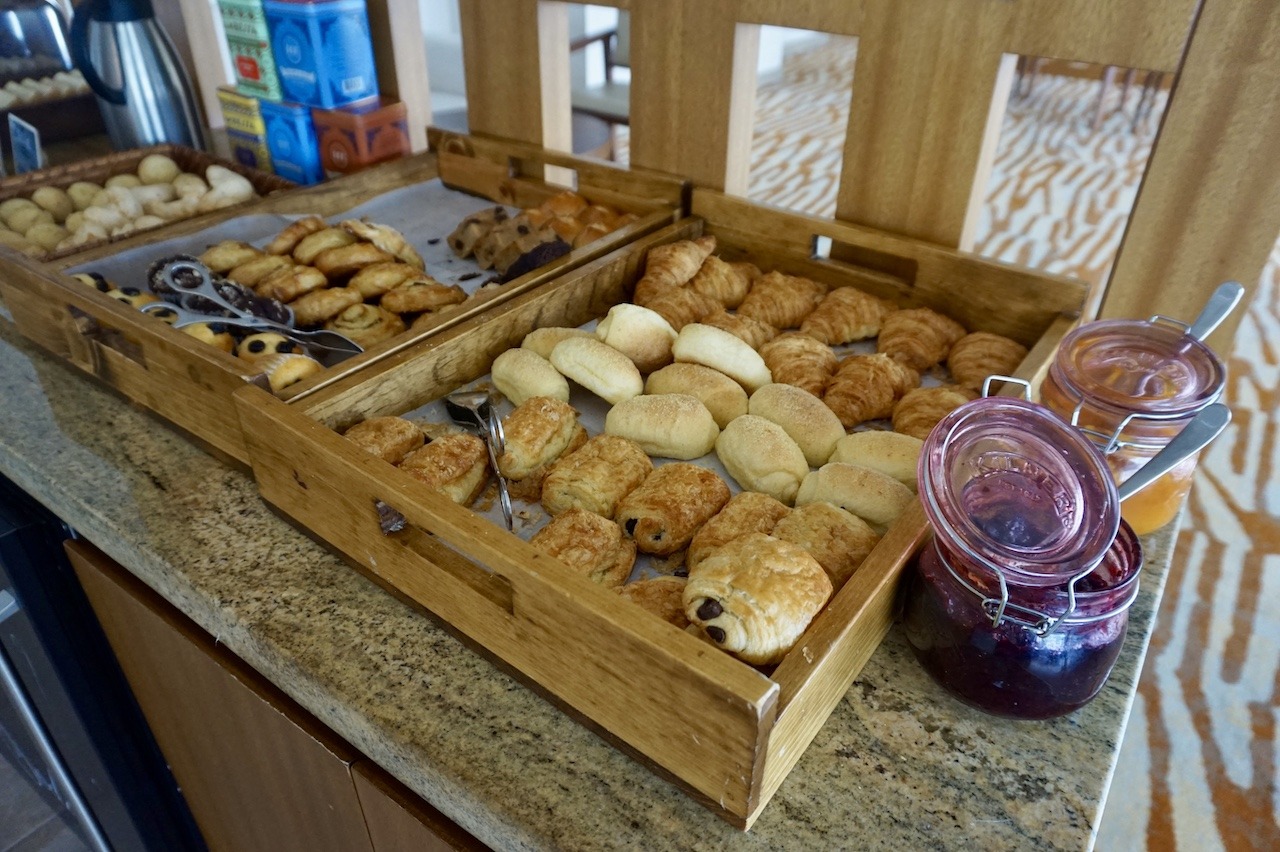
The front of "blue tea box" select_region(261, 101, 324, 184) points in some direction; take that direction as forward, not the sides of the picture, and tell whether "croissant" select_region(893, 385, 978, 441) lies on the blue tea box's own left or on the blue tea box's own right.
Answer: on the blue tea box's own left

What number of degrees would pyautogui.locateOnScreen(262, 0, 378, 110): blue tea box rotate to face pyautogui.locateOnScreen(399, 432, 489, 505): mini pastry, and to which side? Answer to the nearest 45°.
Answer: approximately 45° to its left

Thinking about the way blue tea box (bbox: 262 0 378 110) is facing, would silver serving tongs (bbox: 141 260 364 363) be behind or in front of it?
in front

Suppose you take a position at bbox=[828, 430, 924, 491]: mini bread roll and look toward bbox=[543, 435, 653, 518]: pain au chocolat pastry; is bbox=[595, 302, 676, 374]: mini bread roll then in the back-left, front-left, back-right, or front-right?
front-right

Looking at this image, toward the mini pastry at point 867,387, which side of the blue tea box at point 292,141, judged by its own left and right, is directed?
left

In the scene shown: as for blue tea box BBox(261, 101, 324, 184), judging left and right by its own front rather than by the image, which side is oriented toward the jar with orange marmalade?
left

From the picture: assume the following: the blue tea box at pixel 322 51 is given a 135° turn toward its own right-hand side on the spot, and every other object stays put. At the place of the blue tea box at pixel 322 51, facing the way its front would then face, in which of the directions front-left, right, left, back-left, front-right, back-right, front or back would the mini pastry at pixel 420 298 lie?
back

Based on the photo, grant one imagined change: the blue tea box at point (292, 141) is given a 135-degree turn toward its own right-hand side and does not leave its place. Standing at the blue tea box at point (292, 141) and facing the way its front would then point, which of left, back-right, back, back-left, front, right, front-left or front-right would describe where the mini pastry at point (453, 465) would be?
back

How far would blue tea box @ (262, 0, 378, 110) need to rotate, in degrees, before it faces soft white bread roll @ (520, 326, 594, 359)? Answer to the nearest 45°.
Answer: approximately 45° to its left

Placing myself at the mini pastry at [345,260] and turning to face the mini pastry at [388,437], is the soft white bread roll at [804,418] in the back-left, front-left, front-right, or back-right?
front-left

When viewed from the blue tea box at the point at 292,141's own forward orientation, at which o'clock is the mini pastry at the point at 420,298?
The mini pastry is roughly at 10 o'clock from the blue tea box.

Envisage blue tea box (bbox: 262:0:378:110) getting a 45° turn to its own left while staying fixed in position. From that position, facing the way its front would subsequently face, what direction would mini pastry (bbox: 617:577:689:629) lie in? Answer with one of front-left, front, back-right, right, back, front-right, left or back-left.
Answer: front

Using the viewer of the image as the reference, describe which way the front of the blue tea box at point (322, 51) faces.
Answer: facing the viewer and to the left of the viewer

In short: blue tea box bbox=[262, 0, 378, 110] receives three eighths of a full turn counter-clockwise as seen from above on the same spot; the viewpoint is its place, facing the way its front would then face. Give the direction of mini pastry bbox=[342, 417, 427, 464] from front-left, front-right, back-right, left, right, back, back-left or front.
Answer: right

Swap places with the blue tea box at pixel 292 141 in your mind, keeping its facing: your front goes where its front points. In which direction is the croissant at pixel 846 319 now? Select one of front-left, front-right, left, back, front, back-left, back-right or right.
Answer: left

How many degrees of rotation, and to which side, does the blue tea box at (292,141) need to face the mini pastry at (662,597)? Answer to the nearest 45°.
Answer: approximately 45° to its left
